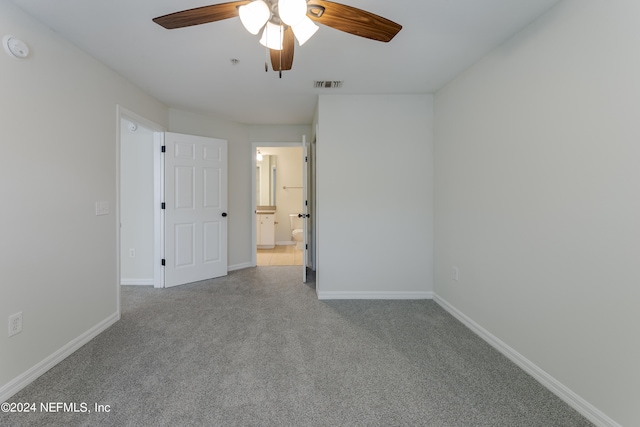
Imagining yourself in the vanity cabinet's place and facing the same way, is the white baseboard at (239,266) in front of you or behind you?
in front

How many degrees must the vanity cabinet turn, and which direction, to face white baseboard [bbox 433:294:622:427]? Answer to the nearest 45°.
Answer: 0° — it already faces it

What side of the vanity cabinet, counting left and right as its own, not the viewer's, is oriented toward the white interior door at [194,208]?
front

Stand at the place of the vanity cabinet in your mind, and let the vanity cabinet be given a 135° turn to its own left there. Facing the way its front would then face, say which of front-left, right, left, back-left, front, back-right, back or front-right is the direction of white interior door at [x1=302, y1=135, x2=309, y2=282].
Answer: back-right

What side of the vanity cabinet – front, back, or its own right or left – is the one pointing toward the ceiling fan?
front

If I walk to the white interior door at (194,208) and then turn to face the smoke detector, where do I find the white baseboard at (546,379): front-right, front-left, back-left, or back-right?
front-left

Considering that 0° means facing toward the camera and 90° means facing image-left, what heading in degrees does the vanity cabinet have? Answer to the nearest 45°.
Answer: approximately 0°
